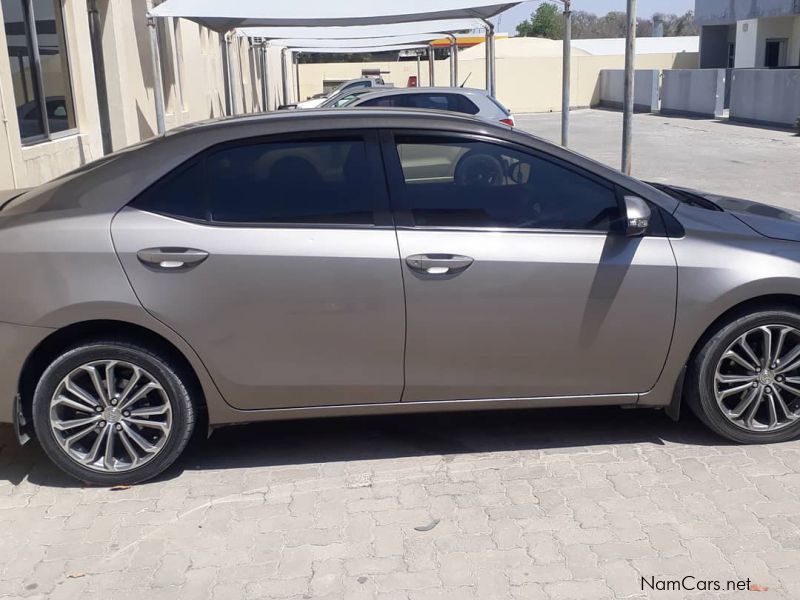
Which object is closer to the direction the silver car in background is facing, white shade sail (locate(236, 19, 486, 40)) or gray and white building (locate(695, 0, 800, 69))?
the white shade sail

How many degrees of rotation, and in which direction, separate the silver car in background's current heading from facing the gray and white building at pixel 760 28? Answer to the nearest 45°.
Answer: approximately 135° to its right

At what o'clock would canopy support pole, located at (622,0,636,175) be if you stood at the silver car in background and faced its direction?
The canopy support pole is roughly at 8 o'clock from the silver car in background.

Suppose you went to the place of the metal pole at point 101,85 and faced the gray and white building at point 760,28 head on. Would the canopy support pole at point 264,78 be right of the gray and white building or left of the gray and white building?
left

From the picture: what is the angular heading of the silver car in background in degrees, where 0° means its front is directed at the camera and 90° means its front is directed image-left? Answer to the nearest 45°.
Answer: approximately 90°

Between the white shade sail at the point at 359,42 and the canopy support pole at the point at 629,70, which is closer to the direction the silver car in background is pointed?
the white shade sail

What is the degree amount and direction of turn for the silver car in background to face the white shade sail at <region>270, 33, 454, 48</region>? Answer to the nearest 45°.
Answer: approximately 90° to its right

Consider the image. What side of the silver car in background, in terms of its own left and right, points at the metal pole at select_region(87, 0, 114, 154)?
left

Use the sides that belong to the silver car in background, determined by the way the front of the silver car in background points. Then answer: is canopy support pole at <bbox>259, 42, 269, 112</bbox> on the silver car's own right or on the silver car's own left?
on the silver car's own right
